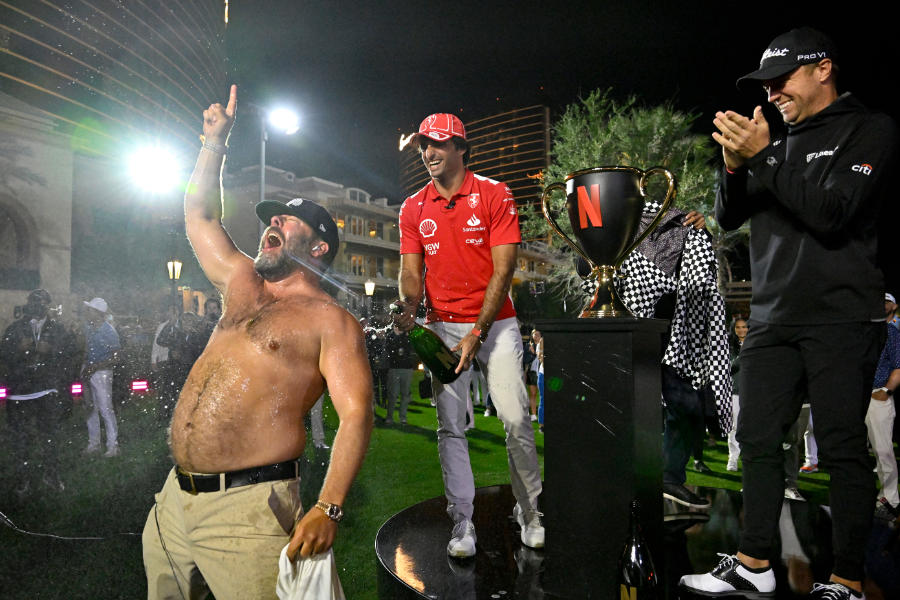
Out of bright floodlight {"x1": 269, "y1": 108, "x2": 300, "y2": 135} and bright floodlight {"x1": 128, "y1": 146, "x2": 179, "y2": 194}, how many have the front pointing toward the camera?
2

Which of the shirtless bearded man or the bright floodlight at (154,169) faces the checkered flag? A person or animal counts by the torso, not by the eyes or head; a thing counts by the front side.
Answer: the bright floodlight

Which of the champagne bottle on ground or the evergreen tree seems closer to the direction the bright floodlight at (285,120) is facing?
the champagne bottle on ground

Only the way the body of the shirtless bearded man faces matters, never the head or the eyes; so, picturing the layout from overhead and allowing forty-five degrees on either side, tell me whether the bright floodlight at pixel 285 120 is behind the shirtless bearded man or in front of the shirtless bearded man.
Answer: behind

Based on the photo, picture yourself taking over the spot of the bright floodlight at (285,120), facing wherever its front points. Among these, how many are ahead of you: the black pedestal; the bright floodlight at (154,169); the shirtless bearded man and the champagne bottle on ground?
3

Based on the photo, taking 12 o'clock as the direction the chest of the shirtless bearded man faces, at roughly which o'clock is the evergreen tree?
The evergreen tree is roughly at 6 o'clock from the shirtless bearded man.

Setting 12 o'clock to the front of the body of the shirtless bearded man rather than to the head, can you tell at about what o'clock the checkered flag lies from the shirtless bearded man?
The checkered flag is roughly at 7 o'clock from the shirtless bearded man.

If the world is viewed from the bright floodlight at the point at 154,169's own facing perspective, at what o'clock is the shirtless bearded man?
The shirtless bearded man is roughly at 12 o'clock from the bright floodlight.

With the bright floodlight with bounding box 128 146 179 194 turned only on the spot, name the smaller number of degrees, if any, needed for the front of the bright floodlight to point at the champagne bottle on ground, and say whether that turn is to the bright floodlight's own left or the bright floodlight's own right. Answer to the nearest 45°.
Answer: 0° — it already faces it

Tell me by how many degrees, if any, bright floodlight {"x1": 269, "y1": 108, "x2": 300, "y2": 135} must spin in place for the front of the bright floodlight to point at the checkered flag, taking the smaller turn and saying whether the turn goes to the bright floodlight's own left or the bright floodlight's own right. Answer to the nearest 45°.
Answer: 0° — it already faces it

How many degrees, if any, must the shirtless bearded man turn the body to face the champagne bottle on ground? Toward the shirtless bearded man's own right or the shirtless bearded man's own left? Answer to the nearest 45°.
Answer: approximately 135° to the shirtless bearded man's own left
